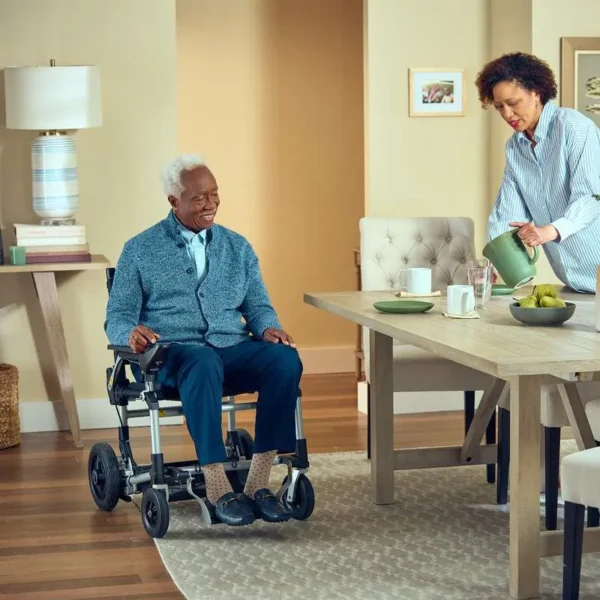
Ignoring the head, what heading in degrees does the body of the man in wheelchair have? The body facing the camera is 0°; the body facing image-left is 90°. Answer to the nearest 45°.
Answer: approximately 315°

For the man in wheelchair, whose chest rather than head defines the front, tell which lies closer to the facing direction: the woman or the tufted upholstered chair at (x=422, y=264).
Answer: the woman

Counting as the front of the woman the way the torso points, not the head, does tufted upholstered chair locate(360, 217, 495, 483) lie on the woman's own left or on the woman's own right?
on the woman's own right

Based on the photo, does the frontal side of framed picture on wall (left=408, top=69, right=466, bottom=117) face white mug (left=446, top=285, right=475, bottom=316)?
yes

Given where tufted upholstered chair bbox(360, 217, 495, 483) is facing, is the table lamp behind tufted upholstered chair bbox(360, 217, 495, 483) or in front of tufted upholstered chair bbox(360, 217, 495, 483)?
behind

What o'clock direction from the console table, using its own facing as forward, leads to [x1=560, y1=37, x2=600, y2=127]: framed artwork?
The framed artwork is roughly at 9 o'clock from the console table.

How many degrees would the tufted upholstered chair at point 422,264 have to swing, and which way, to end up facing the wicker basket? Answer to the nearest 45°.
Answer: approximately 135° to its right
